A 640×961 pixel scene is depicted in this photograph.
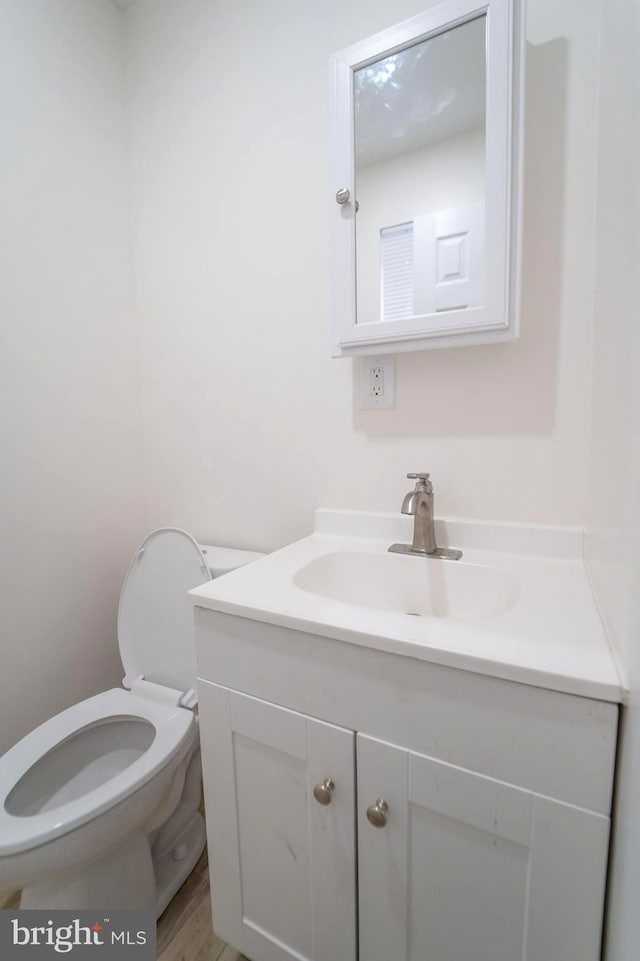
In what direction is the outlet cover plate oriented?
toward the camera

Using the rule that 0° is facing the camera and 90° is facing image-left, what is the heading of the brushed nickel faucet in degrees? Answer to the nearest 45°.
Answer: approximately 45°

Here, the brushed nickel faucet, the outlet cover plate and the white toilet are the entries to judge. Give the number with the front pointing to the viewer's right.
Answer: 0

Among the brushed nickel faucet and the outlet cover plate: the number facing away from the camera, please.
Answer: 0

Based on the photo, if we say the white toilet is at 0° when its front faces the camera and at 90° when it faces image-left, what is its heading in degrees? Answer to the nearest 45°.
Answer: approximately 45°

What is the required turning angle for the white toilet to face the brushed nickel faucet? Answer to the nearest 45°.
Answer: approximately 90° to its left

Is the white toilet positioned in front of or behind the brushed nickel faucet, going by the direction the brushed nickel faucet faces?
in front

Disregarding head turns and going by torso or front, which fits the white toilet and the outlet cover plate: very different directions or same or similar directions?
same or similar directions

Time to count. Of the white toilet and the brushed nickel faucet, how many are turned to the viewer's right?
0
